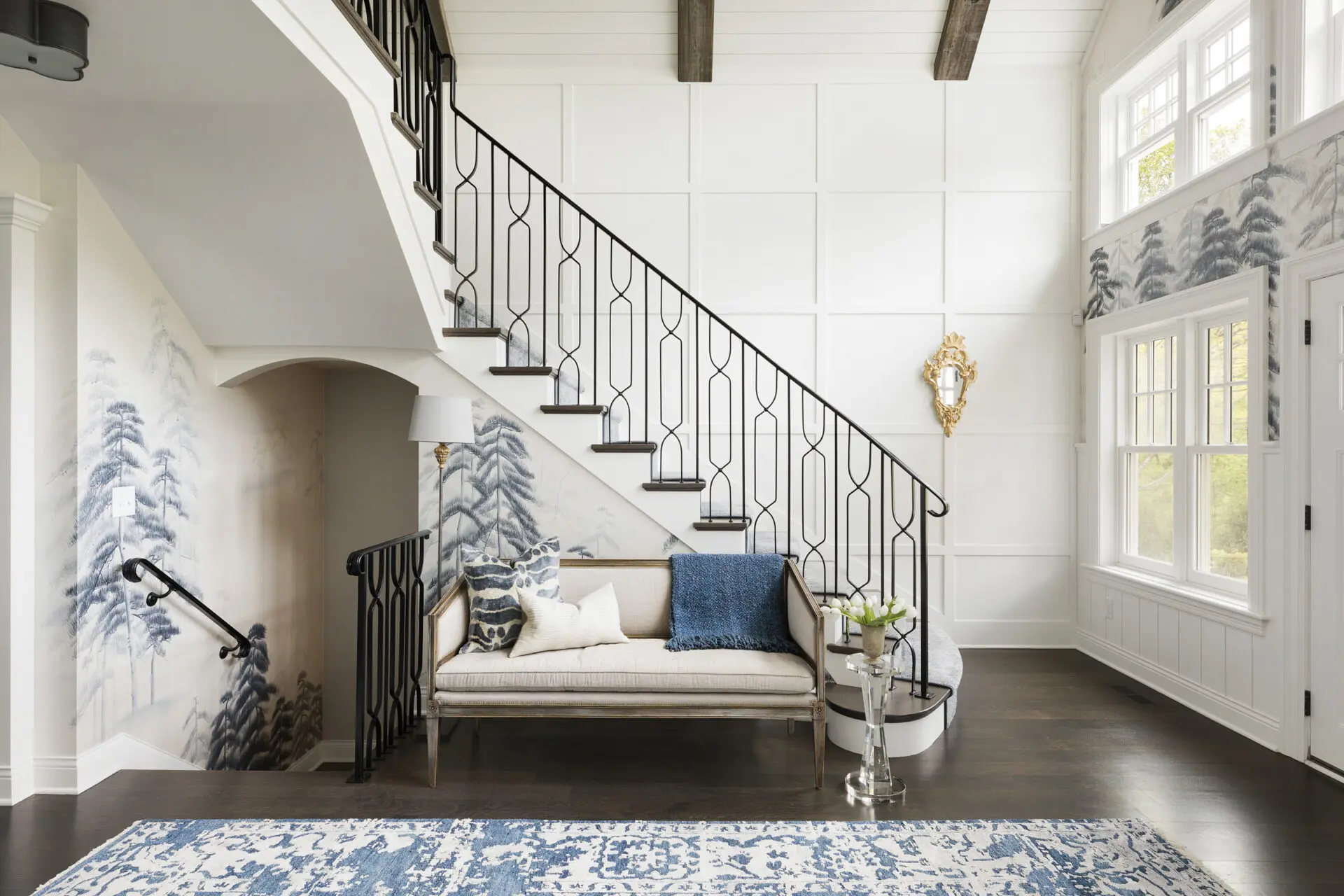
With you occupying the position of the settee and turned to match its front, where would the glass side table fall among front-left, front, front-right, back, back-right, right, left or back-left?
left

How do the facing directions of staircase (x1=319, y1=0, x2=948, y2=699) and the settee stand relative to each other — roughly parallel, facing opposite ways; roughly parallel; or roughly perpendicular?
roughly perpendicular

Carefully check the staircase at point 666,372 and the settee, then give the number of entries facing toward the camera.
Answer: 1

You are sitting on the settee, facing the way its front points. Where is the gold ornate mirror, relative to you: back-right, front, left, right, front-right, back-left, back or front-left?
back-left

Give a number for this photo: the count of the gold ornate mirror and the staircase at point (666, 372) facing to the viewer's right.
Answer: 1

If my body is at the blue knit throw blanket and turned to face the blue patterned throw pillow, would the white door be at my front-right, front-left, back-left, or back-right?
back-left

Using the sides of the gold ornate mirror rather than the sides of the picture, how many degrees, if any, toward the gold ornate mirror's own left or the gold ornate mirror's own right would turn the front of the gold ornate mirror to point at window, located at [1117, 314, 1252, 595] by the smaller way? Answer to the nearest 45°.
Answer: approximately 45° to the gold ornate mirror's own left

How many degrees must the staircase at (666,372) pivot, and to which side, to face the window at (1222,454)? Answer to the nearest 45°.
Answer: approximately 45° to its right

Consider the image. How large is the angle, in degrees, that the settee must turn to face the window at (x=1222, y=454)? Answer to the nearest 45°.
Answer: approximately 90° to its left

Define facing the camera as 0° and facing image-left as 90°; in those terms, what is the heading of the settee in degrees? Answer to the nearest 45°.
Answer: approximately 0°

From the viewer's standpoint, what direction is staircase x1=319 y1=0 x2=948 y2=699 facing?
to the viewer's right

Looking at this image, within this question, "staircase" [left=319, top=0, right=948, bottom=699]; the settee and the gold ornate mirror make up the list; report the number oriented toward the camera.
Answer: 2
